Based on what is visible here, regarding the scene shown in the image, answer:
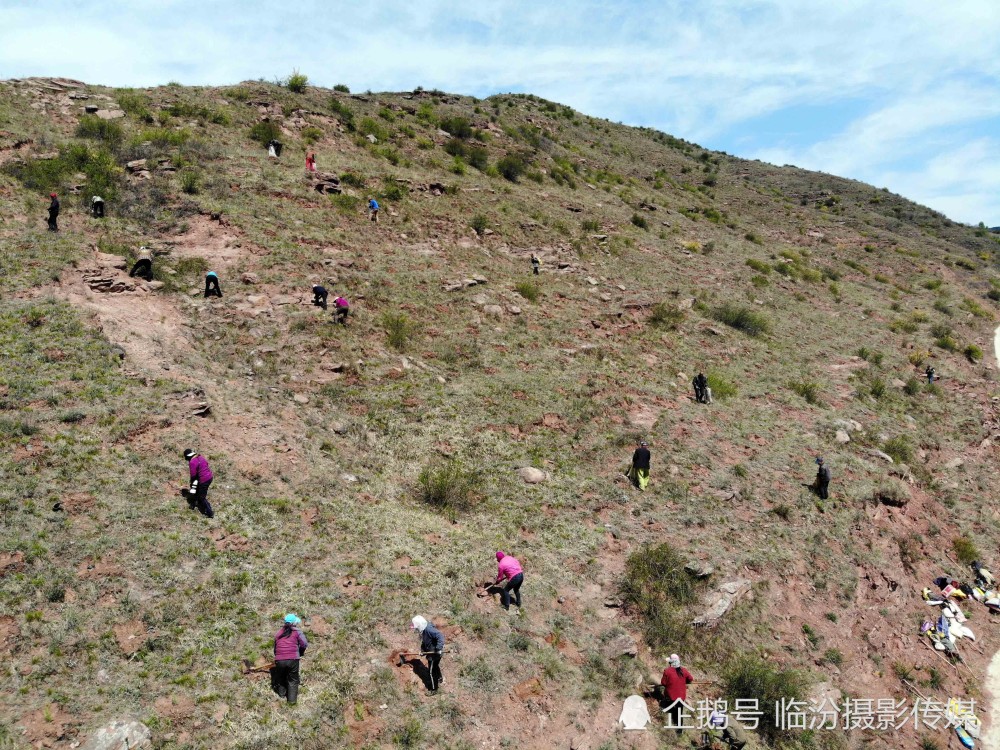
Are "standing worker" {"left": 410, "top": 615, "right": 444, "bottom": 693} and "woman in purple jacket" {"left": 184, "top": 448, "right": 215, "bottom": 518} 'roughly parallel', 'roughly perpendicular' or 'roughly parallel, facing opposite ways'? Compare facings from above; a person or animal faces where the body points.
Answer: roughly parallel

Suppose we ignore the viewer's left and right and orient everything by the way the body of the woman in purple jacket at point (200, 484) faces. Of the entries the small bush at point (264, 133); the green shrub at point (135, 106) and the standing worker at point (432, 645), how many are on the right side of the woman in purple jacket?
2

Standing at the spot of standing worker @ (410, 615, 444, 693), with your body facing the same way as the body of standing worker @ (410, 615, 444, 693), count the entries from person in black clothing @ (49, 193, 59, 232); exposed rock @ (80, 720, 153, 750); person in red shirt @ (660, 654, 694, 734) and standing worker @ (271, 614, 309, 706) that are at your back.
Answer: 1

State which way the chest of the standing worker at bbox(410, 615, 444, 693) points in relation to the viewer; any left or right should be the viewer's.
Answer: facing to the left of the viewer

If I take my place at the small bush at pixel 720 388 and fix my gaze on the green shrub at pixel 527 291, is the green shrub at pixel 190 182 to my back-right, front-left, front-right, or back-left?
front-left

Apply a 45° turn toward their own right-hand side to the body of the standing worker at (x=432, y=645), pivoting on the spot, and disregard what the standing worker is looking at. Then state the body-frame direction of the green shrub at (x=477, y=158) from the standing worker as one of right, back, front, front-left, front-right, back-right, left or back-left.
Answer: front-right

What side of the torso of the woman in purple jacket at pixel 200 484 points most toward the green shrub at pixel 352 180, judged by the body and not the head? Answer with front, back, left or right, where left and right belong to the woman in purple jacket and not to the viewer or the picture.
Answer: right

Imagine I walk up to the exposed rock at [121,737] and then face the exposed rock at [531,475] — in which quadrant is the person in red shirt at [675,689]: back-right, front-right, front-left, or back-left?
front-right

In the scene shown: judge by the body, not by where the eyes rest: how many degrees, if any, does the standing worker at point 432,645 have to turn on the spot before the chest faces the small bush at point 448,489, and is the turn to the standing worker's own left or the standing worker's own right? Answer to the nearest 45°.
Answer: approximately 90° to the standing worker's own right

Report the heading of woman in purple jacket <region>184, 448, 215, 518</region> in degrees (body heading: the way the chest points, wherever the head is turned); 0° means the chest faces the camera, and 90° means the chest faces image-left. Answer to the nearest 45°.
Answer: approximately 90°

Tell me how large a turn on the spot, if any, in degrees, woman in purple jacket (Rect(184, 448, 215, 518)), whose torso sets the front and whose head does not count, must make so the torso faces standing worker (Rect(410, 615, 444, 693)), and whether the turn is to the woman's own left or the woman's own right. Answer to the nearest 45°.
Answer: approximately 135° to the woman's own left

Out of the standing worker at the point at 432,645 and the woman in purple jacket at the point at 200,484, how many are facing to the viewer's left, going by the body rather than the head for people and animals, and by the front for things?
2
